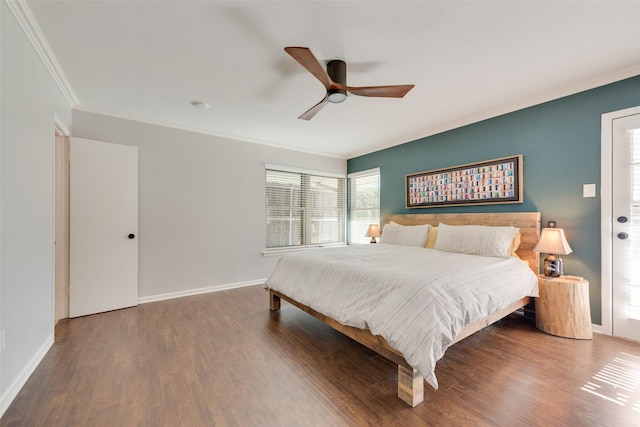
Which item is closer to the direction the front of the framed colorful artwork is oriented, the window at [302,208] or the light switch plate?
the window

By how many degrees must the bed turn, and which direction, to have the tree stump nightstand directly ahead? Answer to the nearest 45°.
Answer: approximately 180°

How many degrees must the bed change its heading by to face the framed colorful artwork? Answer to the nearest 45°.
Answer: approximately 180°

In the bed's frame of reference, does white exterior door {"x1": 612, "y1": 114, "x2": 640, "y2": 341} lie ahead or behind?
behind

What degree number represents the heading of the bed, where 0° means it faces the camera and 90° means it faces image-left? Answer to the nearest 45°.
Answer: approximately 45°

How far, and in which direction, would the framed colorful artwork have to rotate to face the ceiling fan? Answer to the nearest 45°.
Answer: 0° — it already faces it

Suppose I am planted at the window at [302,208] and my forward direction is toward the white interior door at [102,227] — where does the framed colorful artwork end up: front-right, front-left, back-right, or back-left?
back-left
